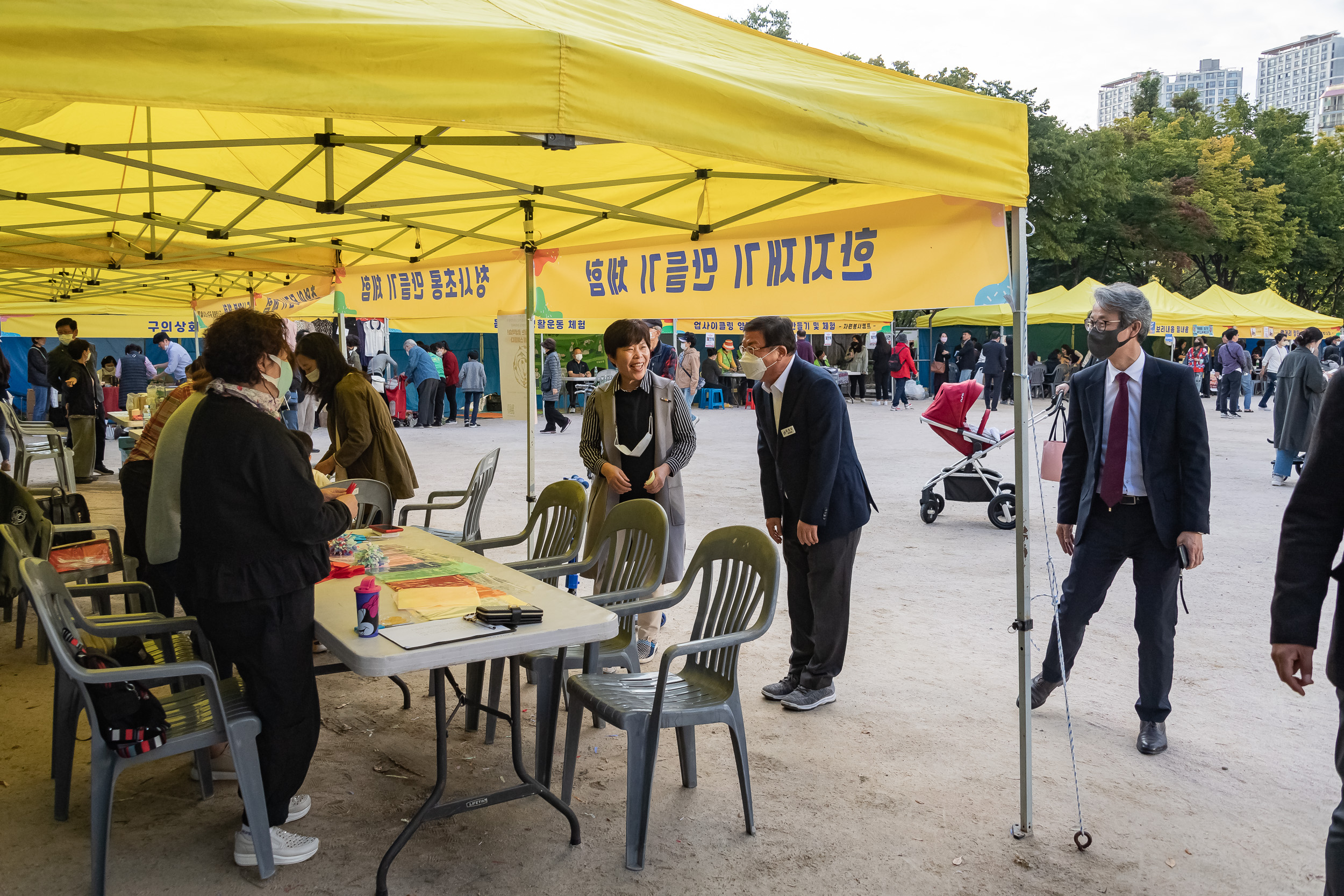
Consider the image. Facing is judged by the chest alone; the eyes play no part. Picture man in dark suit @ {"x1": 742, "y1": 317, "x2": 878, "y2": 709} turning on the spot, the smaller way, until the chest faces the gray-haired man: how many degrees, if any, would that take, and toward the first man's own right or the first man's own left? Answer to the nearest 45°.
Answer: approximately 135° to the first man's own left

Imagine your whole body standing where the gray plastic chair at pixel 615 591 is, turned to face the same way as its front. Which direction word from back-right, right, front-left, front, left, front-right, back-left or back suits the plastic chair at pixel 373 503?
right

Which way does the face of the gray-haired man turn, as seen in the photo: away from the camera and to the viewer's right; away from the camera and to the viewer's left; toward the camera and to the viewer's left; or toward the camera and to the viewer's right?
toward the camera and to the viewer's left

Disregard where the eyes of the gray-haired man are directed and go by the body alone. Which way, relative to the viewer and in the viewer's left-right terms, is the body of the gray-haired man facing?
facing the viewer and to the left of the viewer

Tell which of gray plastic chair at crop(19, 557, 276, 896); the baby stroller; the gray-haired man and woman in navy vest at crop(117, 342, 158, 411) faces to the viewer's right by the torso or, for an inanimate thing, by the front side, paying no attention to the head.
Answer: the gray plastic chair

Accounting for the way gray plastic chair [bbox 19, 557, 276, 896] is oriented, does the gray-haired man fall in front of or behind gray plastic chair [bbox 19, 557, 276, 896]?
in front

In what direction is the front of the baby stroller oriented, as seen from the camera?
facing to the left of the viewer

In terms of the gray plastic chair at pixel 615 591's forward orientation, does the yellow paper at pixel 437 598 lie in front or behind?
in front

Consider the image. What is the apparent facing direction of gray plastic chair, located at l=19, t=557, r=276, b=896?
to the viewer's right
